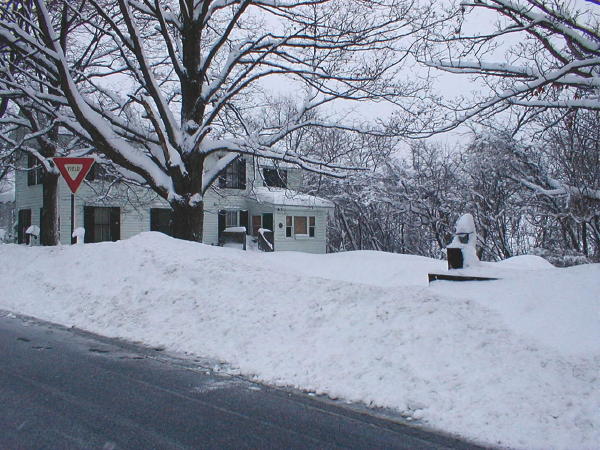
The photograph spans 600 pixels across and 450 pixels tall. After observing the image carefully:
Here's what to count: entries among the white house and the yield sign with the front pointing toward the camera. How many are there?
2

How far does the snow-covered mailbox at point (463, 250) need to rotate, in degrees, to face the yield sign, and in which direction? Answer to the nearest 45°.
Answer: approximately 45° to its right

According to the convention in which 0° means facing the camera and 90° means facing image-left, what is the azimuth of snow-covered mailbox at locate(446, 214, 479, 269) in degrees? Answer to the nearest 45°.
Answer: approximately 45°

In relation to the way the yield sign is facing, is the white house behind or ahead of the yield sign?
behind

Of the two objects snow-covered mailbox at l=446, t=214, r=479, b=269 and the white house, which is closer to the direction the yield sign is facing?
the snow-covered mailbox

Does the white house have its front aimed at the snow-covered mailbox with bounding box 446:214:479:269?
yes

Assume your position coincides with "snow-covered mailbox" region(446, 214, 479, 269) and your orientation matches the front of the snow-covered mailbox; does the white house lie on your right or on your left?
on your right

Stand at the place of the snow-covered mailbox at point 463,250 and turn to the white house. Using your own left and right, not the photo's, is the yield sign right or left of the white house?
left

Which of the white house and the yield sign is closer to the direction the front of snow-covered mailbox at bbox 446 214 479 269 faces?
the yield sign

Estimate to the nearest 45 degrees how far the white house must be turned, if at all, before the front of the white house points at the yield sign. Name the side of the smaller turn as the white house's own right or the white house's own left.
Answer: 0° — it already faces it

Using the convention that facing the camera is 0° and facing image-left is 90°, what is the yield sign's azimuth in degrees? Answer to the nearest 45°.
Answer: approximately 0°
